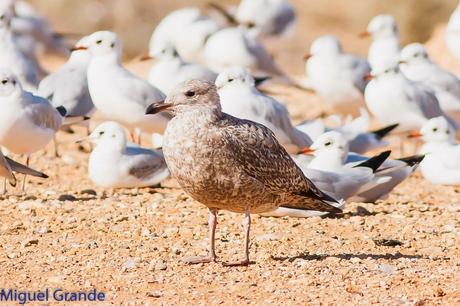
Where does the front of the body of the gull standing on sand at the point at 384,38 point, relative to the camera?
to the viewer's left

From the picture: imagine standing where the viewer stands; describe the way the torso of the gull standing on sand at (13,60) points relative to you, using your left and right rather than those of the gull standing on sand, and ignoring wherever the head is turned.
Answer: facing to the left of the viewer

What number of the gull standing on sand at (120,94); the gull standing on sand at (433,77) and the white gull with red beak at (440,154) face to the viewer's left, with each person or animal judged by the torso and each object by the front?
3

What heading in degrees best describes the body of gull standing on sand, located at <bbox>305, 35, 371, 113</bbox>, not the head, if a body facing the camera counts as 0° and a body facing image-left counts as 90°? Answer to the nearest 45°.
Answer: approximately 45°

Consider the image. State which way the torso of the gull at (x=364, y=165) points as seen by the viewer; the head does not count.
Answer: to the viewer's left

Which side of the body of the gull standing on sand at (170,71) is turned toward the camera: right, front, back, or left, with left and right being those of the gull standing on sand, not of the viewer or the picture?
left

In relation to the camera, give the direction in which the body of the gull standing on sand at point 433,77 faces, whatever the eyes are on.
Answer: to the viewer's left
